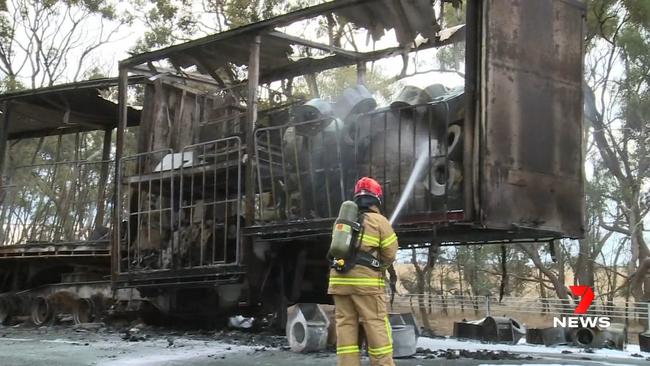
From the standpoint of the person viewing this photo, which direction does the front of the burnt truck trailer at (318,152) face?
facing the viewer and to the right of the viewer

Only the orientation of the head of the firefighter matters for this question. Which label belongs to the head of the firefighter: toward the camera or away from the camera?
away from the camera

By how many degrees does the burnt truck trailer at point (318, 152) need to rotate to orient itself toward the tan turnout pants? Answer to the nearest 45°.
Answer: approximately 45° to its right

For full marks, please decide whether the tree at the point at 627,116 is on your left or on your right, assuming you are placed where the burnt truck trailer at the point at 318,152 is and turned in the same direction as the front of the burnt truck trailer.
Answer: on your left
